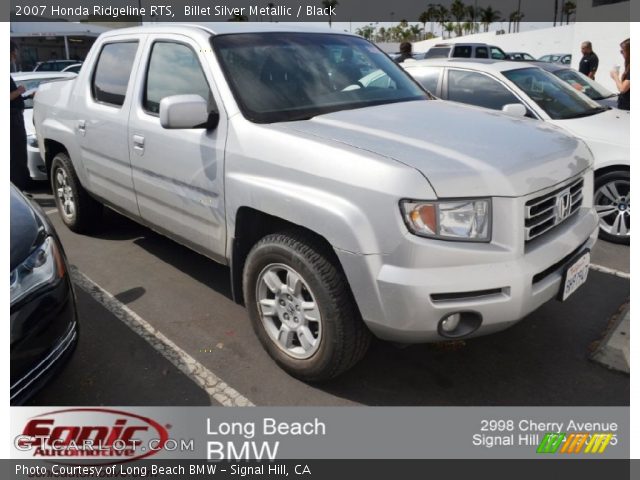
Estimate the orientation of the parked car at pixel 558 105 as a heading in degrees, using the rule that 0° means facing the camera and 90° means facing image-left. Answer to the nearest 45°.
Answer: approximately 315°

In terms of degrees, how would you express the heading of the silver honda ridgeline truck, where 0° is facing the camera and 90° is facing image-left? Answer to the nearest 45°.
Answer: approximately 315°

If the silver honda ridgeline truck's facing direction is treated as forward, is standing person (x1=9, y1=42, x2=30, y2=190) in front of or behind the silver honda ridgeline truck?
behind

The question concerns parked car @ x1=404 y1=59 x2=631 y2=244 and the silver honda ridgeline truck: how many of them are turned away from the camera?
0

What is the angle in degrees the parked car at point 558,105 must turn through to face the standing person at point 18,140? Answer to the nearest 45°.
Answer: approximately 135° to its right

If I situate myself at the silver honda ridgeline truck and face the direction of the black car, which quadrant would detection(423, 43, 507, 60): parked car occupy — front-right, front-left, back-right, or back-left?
back-right

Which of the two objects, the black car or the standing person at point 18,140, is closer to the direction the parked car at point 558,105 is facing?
the black car

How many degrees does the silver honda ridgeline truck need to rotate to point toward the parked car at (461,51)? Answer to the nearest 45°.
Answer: approximately 135° to its left
